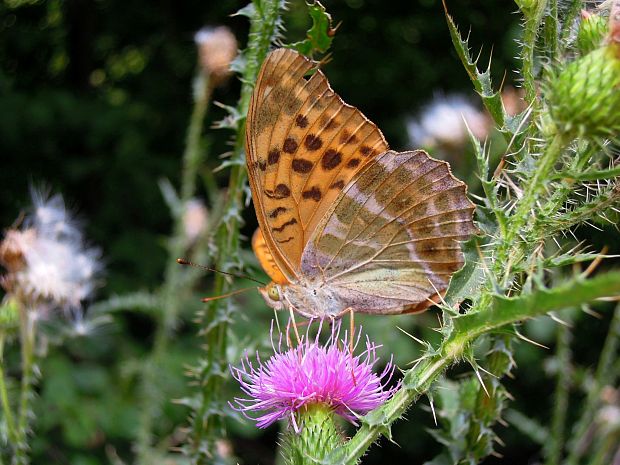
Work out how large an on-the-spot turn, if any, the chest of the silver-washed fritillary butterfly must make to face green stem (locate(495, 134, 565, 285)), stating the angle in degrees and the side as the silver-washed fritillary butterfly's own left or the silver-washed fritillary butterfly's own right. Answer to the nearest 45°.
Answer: approximately 135° to the silver-washed fritillary butterfly's own left

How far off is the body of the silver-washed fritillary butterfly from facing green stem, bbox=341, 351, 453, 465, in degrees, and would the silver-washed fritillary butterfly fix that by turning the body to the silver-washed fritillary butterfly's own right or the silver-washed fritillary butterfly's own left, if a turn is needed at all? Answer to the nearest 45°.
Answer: approximately 90° to the silver-washed fritillary butterfly's own left

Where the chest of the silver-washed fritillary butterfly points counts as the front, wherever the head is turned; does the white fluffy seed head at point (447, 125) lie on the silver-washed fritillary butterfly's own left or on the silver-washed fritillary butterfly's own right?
on the silver-washed fritillary butterfly's own right

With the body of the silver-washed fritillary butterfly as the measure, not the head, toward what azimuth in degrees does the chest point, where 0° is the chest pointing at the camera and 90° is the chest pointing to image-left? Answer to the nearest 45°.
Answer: approximately 90°
